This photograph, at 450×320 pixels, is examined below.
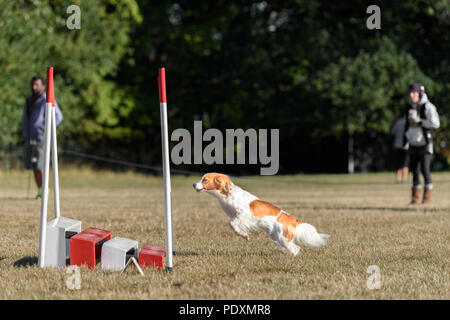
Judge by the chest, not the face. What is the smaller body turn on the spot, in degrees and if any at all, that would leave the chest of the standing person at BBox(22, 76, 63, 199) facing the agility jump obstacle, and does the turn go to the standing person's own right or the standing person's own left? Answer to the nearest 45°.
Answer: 0° — they already face it

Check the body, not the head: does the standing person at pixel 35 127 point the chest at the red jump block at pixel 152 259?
yes

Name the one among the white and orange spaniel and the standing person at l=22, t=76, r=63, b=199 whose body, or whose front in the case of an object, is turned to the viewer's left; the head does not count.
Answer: the white and orange spaniel

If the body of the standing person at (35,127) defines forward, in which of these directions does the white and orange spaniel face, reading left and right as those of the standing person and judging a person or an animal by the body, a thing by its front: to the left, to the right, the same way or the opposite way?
to the right

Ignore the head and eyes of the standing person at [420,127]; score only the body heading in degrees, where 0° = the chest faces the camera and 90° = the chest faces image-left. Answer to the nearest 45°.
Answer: approximately 45°

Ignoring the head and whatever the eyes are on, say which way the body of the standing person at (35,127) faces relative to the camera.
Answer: toward the camera

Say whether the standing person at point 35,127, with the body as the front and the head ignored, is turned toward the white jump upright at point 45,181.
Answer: yes

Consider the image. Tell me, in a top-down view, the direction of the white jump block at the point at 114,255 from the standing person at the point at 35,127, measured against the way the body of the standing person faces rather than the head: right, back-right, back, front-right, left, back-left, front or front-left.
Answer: front

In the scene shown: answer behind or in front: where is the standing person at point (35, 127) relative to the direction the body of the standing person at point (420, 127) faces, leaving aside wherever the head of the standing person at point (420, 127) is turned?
in front

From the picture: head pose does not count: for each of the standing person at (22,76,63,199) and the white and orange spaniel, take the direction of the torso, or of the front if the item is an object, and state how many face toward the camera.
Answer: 1

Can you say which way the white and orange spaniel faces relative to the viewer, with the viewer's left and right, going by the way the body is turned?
facing to the left of the viewer

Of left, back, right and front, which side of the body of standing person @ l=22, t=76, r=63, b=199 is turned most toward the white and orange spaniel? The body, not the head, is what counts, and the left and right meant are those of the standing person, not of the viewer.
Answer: front

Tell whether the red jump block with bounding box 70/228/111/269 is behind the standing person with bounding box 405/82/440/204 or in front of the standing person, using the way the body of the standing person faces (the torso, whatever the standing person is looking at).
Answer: in front

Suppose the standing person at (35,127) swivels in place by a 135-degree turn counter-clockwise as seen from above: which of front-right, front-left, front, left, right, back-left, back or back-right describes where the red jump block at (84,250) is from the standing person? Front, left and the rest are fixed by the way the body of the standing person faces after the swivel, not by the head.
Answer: back-right

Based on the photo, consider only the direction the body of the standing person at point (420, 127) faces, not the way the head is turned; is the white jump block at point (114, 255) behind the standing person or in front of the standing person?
in front

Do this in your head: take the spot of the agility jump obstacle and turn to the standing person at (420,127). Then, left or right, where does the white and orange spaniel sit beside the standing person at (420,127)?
right

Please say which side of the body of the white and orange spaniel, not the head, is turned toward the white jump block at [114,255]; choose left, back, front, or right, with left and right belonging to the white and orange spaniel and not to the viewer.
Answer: front
